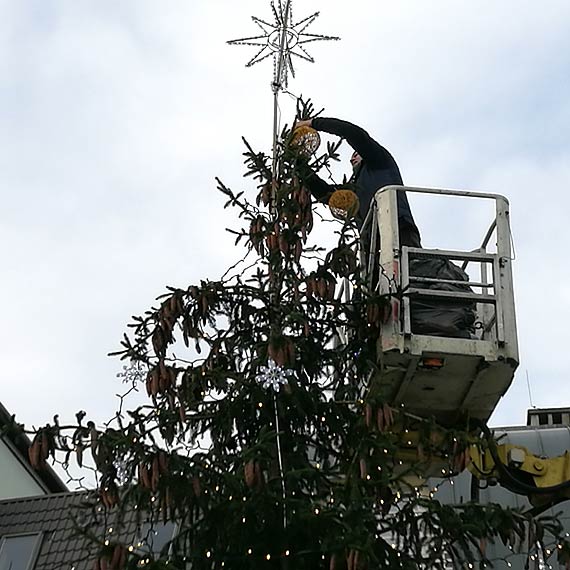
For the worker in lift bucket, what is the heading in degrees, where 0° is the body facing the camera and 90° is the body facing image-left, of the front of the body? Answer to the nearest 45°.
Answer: approximately 90°

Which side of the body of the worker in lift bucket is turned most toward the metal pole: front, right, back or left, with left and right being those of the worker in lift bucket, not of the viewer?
front
